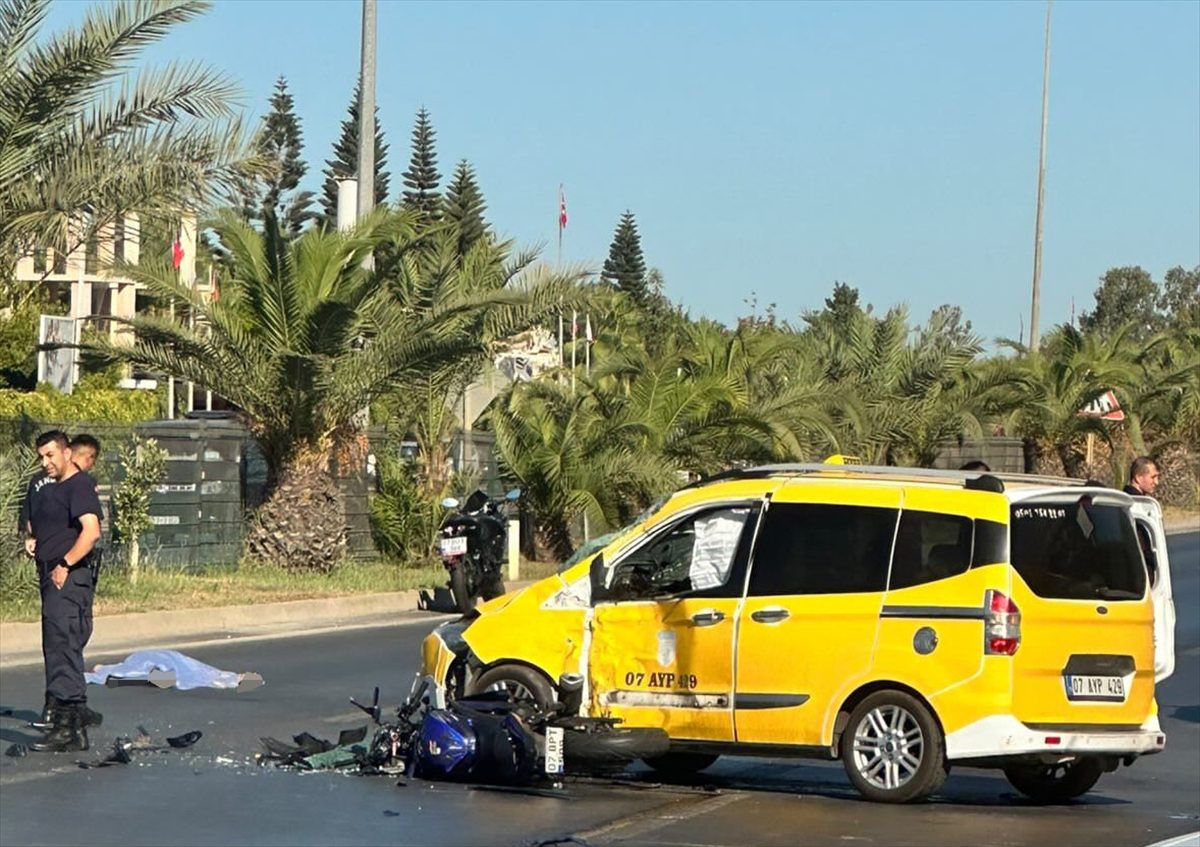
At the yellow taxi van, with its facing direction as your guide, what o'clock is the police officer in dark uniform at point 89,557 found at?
The police officer in dark uniform is roughly at 11 o'clock from the yellow taxi van.

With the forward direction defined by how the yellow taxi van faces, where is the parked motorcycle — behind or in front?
in front

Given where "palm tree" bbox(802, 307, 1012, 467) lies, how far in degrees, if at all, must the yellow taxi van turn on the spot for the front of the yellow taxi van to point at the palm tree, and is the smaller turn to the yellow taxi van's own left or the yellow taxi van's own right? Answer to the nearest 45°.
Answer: approximately 45° to the yellow taxi van's own right

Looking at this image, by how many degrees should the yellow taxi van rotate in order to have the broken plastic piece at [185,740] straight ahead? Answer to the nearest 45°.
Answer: approximately 45° to its left

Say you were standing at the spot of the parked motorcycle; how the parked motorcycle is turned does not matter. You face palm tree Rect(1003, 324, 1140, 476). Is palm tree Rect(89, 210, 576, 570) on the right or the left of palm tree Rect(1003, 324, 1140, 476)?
left

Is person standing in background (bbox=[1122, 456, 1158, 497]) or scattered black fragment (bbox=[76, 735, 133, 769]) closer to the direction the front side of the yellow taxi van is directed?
the scattered black fragment

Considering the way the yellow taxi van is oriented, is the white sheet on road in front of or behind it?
in front

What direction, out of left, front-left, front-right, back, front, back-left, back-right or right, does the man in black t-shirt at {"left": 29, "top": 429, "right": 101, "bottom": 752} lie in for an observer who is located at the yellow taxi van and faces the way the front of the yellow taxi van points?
front-left

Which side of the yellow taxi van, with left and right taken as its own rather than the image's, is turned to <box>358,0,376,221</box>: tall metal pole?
front

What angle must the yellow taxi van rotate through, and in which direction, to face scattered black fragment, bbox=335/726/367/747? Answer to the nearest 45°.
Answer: approximately 45° to its left

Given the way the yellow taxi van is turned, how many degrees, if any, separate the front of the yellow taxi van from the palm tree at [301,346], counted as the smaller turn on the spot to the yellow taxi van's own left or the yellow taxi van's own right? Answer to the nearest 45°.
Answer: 0° — it already faces it

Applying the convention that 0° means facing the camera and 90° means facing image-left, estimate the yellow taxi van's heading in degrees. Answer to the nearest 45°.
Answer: approximately 135°

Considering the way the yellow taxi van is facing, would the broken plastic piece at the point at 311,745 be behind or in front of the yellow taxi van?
in front

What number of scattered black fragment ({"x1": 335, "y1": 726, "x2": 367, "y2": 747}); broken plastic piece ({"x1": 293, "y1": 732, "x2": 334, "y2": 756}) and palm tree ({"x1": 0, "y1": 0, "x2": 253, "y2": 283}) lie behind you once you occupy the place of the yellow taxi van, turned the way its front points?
0

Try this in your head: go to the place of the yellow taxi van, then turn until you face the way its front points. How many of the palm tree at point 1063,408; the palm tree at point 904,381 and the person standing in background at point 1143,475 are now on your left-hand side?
0

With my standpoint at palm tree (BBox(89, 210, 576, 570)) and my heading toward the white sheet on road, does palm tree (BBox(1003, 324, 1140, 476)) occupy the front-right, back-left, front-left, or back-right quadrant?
back-left

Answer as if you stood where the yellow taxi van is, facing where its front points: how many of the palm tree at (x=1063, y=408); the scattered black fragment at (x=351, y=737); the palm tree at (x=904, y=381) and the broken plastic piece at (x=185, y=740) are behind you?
0

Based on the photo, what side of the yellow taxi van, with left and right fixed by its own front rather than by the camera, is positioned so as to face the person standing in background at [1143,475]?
right

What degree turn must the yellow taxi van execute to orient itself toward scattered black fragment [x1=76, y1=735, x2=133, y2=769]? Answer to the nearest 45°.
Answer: approximately 45° to its left
